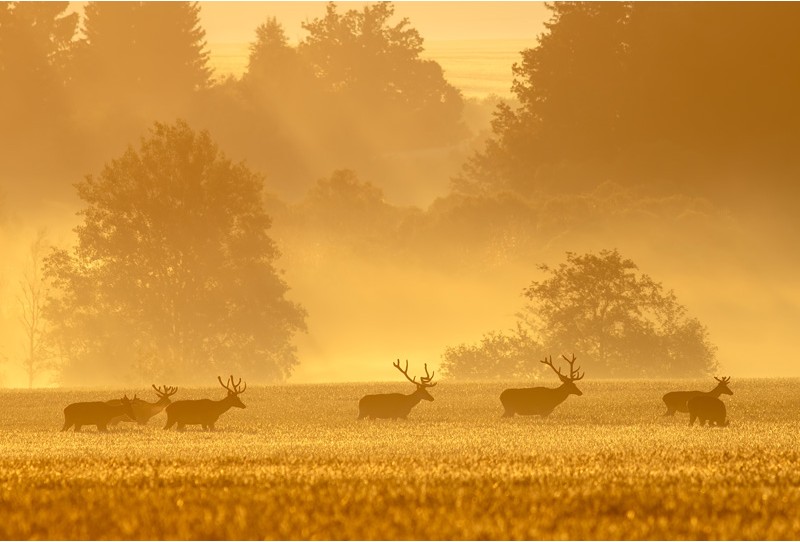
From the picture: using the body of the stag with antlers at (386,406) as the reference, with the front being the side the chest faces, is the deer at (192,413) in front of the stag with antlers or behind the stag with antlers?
behind

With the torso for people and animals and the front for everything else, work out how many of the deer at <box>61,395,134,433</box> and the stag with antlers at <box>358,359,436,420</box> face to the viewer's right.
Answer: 2

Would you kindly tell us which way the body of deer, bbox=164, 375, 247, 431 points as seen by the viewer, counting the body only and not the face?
to the viewer's right

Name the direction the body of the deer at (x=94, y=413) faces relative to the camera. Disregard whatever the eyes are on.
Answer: to the viewer's right

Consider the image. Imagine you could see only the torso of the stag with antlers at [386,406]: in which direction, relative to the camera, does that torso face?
to the viewer's right

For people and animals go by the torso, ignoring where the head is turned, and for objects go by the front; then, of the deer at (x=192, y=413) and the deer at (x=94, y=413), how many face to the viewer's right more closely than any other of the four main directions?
2

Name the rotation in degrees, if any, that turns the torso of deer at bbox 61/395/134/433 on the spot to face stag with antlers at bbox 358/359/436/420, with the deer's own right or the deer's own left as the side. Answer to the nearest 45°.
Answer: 0° — it already faces it
